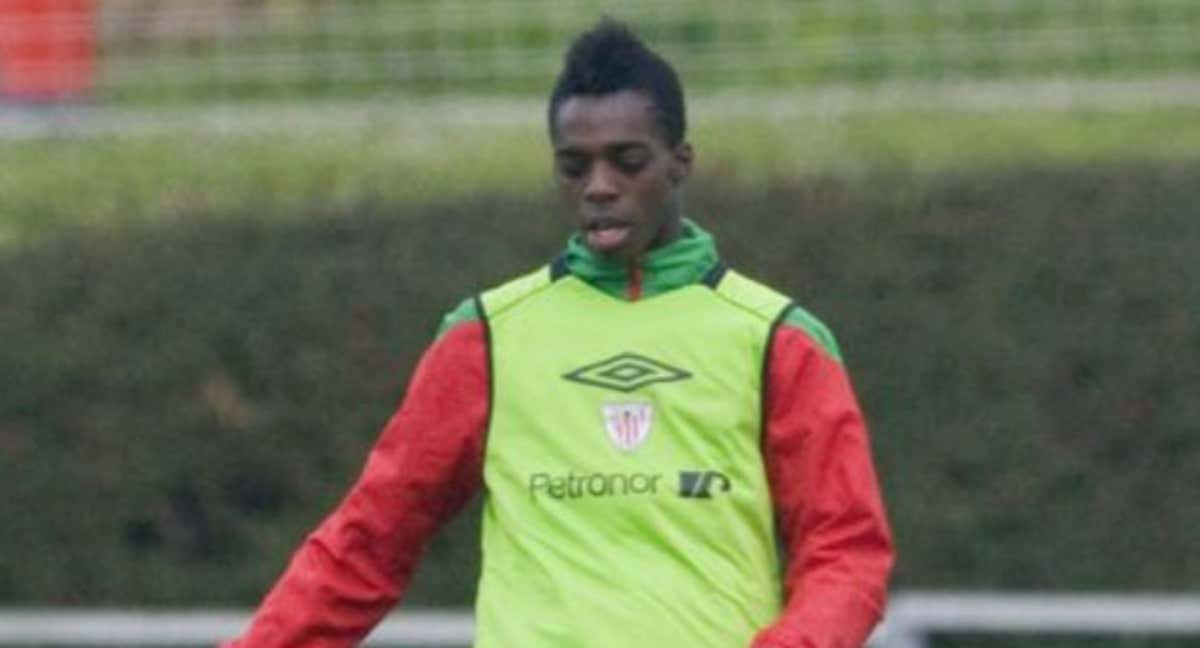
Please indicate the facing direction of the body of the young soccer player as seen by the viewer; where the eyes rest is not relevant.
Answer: toward the camera

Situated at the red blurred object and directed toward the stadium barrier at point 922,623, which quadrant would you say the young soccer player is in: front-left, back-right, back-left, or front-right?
front-right

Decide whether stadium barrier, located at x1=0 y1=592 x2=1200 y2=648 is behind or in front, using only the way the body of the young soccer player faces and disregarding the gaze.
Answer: behind

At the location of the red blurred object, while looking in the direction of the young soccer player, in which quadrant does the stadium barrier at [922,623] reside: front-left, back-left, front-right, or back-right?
front-left

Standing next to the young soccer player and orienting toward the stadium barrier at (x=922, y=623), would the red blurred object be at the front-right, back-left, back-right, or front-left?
front-left

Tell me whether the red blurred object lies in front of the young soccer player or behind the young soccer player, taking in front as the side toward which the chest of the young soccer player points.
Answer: behind
